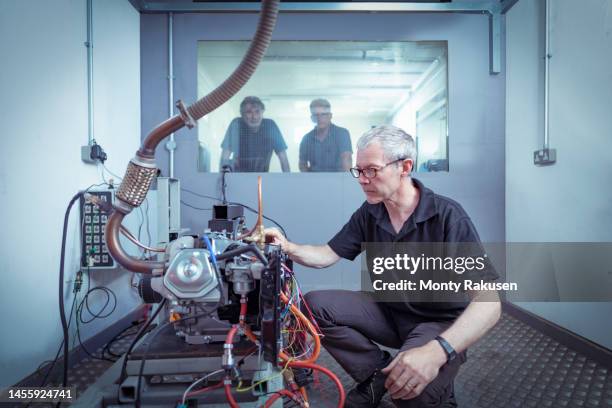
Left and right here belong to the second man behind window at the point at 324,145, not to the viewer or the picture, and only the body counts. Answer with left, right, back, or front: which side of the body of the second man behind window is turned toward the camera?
front

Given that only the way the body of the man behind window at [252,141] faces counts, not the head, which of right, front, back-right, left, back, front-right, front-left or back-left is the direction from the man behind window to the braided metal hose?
front

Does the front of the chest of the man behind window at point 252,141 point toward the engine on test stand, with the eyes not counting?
yes

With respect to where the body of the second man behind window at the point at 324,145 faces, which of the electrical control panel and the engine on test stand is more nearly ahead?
the engine on test stand

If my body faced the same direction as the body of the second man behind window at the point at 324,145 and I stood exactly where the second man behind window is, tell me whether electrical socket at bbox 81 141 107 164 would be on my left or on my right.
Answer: on my right

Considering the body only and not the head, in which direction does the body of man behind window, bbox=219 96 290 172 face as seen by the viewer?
toward the camera

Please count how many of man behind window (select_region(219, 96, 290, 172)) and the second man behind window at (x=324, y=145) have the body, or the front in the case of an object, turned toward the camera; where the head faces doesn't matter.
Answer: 2
